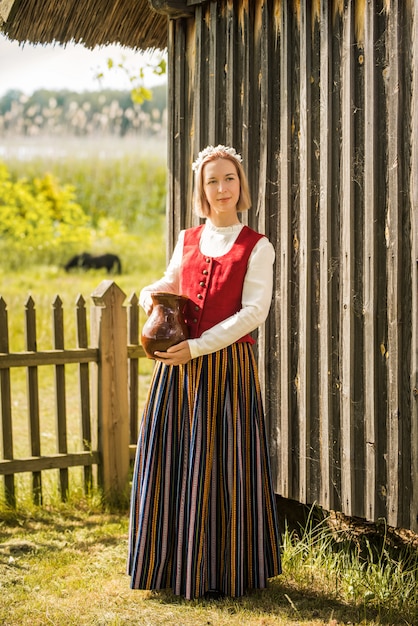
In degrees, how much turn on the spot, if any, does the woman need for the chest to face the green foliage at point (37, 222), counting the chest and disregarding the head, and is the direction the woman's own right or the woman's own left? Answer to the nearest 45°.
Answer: approximately 135° to the woman's own right

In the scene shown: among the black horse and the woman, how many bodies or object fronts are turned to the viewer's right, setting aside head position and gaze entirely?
0

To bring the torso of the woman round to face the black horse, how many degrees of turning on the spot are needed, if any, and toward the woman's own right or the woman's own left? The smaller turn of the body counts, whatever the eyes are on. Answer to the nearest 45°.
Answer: approximately 135° to the woman's own right

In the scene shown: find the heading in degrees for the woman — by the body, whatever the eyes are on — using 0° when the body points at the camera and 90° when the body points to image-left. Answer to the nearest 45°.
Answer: approximately 45°

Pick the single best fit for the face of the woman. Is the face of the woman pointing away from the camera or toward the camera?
toward the camera

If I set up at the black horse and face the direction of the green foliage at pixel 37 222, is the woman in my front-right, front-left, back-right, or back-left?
back-left

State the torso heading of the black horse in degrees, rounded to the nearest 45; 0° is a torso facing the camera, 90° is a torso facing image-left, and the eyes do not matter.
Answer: approximately 90°

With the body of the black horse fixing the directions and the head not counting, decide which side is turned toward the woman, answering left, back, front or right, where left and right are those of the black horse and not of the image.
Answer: left

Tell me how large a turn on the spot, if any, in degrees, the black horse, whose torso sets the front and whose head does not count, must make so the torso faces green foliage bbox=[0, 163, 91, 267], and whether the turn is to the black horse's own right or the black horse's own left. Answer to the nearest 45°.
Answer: approximately 45° to the black horse's own right
